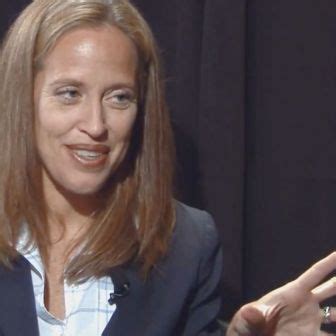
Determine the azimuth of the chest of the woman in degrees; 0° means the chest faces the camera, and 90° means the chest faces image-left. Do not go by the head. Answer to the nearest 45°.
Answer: approximately 0°

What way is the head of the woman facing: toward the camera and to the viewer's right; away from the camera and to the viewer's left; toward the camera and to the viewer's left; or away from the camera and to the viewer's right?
toward the camera and to the viewer's right
